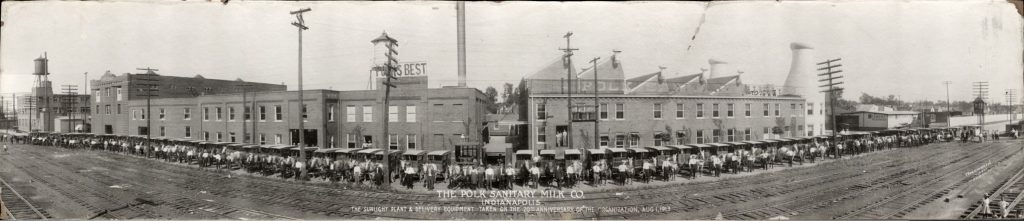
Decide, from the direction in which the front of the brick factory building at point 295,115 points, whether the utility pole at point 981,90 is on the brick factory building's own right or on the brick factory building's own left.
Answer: on the brick factory building's own left

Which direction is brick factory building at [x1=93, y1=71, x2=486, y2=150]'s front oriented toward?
toward the camera

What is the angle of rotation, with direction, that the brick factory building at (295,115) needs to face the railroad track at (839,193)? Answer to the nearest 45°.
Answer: approximately 45° to its left

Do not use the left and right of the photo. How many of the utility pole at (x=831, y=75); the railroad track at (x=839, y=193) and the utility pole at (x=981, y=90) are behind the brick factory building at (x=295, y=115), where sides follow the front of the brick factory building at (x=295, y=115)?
0

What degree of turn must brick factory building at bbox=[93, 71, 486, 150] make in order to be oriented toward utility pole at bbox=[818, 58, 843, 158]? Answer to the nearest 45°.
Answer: approximately 45° to its left

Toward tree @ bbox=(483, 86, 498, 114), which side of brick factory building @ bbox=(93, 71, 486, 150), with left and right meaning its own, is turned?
left

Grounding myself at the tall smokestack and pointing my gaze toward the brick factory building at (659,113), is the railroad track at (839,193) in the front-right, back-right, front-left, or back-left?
front-right

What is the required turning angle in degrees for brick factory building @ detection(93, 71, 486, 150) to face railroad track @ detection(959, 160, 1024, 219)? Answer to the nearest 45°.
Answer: approximately 45° to its left
